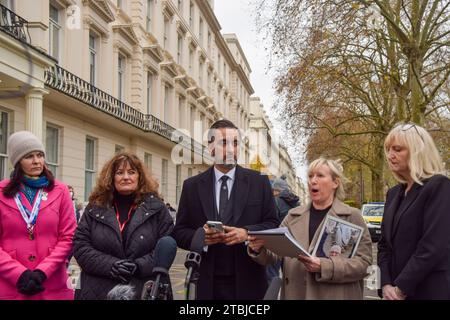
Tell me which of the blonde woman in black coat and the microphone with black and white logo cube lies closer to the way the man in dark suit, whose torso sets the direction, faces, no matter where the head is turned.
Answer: the microphone with black and white logo cube

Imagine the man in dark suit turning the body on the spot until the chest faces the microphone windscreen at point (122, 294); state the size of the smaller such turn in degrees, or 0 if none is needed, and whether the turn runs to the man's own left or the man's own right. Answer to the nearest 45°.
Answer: approximately 45° to the man's own right

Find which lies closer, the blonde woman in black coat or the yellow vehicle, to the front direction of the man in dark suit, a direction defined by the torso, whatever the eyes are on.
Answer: the blonde woman in black coat

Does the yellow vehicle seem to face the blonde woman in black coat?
yes

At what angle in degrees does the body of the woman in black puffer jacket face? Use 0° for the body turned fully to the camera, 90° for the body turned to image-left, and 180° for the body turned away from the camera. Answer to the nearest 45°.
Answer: approximately 0°

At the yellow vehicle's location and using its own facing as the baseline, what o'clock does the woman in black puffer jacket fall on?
The woman in black puffer jacket is roughly at 12 o'clock from the yellow vehicle.

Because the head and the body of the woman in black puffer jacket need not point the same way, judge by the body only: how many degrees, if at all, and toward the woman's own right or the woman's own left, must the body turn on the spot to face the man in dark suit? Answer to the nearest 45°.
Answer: approximately 90° to the woman's own left

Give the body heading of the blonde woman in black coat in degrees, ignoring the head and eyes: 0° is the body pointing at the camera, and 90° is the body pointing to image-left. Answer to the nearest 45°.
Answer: approximately 45°
